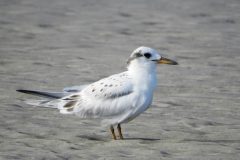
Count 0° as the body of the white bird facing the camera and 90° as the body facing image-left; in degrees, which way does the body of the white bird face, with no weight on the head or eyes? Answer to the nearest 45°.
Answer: approximately 270°
